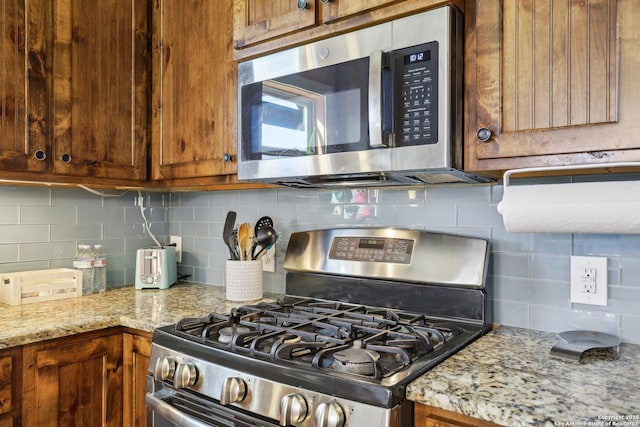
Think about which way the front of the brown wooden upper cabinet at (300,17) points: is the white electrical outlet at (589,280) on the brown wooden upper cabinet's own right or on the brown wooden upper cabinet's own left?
on the brown wooden upper cabinet's own left

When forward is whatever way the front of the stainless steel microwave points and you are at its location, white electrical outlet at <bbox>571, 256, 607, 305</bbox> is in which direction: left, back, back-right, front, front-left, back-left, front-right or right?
back-left

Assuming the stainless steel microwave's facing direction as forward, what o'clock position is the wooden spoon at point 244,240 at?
The wooden spoon is roughly at 3 o'clock from the stainless steel microwave.

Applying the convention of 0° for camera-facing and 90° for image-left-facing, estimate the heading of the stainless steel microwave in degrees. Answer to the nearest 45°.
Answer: approximately 45°

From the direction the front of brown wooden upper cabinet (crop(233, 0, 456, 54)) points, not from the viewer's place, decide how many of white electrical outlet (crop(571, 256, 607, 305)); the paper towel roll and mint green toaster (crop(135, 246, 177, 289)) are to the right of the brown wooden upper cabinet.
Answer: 1

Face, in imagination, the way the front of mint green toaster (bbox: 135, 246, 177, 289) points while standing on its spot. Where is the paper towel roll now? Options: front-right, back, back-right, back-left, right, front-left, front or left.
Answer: left

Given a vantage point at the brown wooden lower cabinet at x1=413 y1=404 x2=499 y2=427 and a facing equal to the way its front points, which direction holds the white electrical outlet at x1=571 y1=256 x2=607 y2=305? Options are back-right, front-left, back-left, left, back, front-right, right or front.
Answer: back

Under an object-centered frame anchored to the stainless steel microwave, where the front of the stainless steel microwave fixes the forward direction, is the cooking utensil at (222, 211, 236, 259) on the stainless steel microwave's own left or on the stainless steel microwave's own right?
on the stainless steel microwave's own right

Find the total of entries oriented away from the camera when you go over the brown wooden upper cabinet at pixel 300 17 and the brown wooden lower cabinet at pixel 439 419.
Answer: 0

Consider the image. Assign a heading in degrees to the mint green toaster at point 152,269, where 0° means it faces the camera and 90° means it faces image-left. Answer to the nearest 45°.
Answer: approximately 45°

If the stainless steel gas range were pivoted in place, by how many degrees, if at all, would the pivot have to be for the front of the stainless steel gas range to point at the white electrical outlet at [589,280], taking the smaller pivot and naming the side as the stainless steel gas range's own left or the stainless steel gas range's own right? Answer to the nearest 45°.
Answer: approximately 135° to the stainless steel gas range's own left

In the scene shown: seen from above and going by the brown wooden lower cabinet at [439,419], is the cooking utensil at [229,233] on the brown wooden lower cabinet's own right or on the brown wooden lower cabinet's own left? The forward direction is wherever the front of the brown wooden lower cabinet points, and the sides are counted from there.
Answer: on the brown wooden lower cabinet's own right
